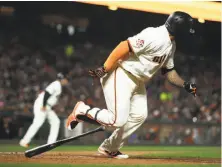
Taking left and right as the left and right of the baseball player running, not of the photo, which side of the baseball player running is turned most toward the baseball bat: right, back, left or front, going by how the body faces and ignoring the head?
back

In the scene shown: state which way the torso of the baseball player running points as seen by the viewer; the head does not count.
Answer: to the viewer's right

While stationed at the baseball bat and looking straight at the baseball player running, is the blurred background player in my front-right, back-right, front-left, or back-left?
back-left

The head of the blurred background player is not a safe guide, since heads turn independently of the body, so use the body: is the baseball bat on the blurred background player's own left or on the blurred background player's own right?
on the blurred background player's own right

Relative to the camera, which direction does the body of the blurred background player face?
to the viewer's right
